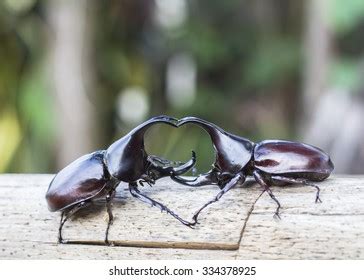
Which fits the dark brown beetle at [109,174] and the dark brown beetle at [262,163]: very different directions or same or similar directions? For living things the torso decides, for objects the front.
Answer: very different directions

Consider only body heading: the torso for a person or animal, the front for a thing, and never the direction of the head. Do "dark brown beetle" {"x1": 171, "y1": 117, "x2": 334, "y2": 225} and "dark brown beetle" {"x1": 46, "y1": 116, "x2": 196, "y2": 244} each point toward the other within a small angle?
yes

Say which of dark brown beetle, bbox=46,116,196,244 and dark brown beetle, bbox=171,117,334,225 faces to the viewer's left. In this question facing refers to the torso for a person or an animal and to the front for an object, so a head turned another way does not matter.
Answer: dark brown beetle, bbox=171,117,334,225

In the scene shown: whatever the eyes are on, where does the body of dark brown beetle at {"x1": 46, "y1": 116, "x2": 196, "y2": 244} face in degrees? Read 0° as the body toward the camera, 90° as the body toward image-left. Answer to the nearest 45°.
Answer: approximately 270°

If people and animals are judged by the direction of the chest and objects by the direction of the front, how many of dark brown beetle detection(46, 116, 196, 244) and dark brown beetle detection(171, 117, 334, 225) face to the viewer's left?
1

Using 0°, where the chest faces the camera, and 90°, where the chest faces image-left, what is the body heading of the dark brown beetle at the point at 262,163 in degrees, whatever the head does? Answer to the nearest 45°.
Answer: approximately 90°
